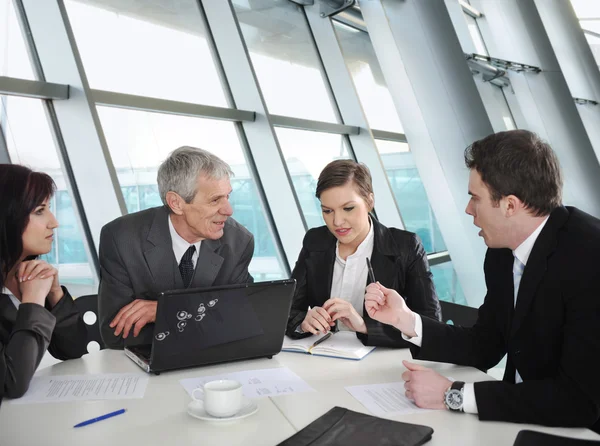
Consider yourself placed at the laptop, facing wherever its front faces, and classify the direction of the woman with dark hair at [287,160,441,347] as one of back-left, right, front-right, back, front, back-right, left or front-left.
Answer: right

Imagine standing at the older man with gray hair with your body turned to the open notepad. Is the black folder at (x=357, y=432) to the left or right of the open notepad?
right

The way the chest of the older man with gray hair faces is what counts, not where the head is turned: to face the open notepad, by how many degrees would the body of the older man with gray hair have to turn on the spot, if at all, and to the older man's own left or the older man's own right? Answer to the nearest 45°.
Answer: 0° — they already face it

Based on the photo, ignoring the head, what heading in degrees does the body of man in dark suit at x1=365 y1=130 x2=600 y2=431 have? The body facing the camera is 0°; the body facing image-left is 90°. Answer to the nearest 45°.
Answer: approximately 90°

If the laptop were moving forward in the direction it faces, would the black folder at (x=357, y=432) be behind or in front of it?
behind

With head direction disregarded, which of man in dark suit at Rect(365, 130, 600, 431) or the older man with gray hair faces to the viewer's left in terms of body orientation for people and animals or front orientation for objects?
the man in dark suit

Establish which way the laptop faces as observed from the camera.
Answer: facing away from the viewer and to the left of the viewer

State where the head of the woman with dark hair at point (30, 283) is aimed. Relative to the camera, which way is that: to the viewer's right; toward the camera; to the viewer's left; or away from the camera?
to the viewer's right

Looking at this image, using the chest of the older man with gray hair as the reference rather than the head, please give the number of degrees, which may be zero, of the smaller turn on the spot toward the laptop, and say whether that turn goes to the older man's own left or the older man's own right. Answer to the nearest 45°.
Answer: approximately 45° to the older man's own right

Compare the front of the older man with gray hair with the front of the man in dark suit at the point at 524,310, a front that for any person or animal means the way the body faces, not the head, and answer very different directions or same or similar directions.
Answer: very different directions

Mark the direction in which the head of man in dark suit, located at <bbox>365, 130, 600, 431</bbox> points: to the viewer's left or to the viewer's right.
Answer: to the viewer's left

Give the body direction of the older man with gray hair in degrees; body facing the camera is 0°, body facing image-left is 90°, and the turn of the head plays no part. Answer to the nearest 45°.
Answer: approximately 315°

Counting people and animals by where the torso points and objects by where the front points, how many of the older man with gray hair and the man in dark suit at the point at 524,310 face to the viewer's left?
1

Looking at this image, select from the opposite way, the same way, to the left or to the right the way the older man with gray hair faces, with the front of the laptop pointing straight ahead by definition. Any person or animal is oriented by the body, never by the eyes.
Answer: the opposite way
